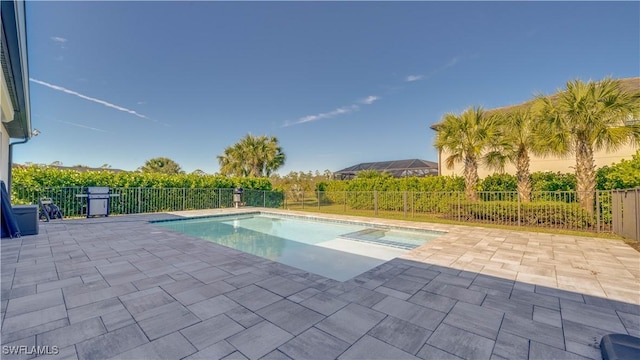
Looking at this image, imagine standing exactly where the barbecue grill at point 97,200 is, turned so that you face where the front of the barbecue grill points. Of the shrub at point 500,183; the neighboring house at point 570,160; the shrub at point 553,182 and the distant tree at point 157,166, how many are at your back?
1

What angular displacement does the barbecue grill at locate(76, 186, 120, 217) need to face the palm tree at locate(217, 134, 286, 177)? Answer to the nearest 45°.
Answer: approximately 135° to its left

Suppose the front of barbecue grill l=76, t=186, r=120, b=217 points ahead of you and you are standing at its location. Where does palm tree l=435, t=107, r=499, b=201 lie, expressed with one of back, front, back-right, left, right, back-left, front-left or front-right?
front-left

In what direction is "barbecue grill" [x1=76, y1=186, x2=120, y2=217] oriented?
toward the camera

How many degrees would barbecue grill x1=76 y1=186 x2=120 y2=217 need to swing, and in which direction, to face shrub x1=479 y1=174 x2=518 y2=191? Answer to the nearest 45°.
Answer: approximately 45° to its left

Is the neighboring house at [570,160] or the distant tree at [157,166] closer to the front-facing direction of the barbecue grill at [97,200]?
the neighboring house

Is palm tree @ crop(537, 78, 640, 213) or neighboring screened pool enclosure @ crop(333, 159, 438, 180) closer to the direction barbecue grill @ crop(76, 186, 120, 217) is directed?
the palm tree

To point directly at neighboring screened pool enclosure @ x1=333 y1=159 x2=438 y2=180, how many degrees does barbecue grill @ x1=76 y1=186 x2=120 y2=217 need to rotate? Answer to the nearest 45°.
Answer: approximately 90° to its left

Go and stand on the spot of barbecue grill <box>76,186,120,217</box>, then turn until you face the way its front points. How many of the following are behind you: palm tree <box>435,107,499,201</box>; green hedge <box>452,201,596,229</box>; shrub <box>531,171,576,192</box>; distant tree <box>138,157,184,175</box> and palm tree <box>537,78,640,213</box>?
1

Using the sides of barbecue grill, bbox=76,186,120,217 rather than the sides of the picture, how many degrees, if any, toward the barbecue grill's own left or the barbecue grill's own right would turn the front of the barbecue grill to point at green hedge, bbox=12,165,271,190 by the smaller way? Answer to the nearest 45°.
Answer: approximately 180°

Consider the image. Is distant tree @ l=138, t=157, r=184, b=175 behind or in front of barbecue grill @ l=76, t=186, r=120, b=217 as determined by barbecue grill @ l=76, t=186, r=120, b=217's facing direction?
behind

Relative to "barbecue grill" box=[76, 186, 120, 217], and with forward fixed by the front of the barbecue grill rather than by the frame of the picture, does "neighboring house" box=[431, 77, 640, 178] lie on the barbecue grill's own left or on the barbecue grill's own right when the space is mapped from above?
on the barbecue grill's own left
